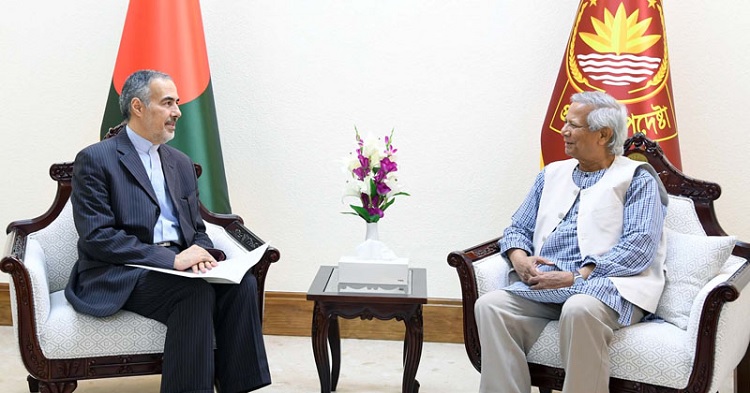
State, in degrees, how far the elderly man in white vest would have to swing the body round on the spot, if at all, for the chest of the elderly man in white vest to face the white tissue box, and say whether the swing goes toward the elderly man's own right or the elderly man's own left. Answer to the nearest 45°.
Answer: approximately 45° to the elderly man's own right

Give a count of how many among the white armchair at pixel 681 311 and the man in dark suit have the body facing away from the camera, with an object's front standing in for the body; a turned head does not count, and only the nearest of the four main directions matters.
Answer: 0

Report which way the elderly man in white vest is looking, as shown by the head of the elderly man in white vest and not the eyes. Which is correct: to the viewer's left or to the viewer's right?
to the viewer's left

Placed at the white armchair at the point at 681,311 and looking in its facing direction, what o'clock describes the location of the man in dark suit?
The man in dark suit is roughly at 1 o'clock from the white armchair.

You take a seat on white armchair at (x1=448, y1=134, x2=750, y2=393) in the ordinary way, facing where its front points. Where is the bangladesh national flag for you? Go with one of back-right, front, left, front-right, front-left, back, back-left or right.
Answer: front-right

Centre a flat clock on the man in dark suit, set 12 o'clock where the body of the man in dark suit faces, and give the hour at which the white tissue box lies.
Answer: The white tissue box is roughly at 11 o'clock from the man in dark suit.

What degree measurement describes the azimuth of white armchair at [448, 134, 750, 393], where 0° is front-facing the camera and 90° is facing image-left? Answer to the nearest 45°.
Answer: approximately 45°

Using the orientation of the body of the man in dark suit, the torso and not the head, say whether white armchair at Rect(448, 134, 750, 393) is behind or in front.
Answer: in front

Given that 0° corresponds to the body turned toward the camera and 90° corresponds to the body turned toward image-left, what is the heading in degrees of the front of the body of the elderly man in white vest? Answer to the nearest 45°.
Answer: approximately 45°

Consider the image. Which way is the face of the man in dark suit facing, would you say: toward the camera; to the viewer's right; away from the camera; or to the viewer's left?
to the viewer's right

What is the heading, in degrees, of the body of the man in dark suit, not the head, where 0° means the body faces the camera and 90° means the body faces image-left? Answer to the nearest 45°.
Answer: approximately 315°
